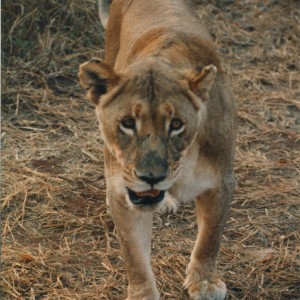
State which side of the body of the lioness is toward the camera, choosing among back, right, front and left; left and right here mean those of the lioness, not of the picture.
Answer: front
